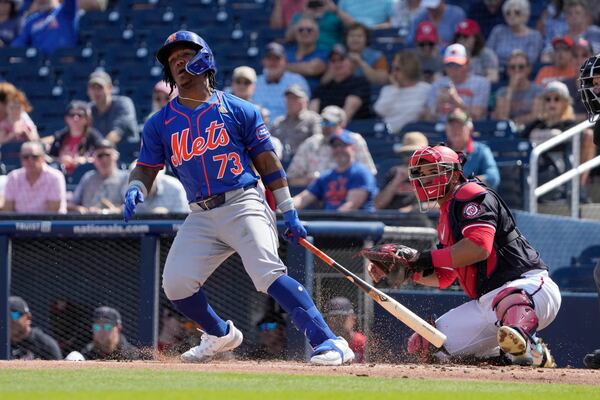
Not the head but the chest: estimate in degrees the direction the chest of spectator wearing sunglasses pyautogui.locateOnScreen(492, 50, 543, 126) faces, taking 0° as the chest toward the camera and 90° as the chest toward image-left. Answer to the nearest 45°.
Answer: approximately 0°

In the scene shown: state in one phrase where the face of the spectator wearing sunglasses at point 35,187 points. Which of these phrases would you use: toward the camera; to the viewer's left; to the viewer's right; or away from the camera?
toward the camera

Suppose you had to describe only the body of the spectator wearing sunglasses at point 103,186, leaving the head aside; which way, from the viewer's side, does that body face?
toward the camera

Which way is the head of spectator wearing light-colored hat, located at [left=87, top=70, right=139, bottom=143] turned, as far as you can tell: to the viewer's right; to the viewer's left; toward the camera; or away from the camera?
toward the camera

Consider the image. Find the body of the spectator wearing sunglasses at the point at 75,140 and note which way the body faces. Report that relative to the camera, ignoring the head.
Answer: toward the camera

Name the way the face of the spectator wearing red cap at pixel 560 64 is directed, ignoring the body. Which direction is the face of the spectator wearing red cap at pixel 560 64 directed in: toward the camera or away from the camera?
toward the camera

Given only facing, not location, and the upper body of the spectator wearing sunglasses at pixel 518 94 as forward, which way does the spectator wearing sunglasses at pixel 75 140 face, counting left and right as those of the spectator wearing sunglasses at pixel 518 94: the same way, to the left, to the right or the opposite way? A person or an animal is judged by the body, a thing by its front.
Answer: the same way

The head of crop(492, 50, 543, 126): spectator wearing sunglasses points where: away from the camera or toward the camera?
toward the camera

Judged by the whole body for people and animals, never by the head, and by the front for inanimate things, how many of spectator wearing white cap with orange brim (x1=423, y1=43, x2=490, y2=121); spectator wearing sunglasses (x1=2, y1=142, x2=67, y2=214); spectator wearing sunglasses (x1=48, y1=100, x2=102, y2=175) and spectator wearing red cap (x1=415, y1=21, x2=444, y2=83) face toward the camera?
4

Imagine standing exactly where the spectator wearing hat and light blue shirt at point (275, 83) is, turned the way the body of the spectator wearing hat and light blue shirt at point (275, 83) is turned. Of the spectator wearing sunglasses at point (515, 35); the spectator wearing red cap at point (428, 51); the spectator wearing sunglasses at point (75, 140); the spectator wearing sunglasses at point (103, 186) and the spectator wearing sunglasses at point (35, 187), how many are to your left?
2

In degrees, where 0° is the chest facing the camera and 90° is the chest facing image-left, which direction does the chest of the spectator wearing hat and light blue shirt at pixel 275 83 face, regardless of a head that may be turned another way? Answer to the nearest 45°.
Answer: approximately 0°

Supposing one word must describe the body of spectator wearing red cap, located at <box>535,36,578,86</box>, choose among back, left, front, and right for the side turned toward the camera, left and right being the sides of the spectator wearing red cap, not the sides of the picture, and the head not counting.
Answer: front

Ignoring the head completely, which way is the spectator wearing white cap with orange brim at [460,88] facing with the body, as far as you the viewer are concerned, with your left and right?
facing the viewer

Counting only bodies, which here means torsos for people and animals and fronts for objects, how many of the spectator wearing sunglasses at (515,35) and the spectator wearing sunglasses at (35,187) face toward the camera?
2

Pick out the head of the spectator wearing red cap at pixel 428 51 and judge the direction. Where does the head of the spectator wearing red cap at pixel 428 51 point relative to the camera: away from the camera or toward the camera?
toward the camera

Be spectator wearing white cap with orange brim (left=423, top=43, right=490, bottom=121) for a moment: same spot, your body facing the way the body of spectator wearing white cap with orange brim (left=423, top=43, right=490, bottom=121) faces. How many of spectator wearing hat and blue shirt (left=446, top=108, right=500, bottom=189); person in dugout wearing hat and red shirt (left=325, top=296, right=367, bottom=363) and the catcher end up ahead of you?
3

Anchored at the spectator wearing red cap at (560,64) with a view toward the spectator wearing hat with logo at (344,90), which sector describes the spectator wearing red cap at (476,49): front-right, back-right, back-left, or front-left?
front-right

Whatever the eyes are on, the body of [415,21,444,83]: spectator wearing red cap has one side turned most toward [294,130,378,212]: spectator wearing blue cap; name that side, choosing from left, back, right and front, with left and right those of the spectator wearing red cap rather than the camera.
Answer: front

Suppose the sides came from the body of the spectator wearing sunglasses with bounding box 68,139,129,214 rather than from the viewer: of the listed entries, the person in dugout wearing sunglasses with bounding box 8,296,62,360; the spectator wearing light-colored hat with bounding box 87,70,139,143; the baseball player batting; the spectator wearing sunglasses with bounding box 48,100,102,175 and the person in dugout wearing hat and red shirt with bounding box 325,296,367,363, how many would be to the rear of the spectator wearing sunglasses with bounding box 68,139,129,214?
2
